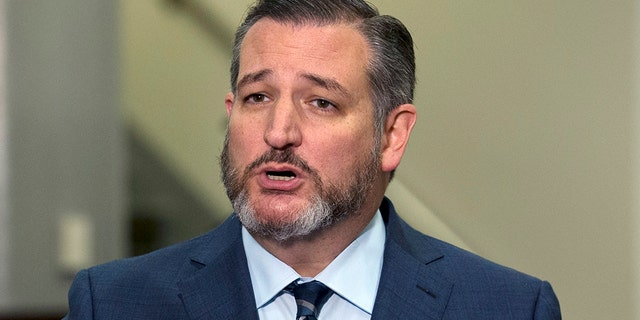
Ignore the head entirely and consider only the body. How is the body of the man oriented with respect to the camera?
toward the camera
